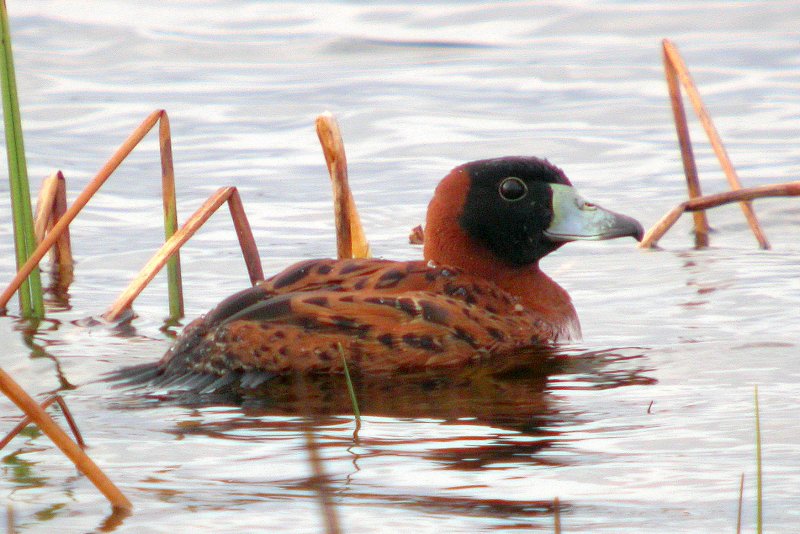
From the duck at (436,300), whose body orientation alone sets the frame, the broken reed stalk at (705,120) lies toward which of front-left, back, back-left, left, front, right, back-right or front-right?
front-left

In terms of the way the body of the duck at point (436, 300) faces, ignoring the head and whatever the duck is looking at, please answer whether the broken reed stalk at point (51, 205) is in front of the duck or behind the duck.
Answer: behind

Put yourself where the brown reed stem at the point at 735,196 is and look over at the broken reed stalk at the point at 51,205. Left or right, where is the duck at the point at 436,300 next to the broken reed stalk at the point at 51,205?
left

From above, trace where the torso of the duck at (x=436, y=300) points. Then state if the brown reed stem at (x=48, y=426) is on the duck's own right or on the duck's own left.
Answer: on the duck's own right

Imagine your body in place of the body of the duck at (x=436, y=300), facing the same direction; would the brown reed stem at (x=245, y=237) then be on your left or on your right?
on your left

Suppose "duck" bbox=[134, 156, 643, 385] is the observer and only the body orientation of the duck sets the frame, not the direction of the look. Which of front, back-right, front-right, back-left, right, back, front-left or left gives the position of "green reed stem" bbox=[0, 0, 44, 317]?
back

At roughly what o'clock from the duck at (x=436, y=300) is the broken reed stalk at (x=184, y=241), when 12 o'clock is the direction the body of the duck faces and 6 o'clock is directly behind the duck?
The broken reed stalk is roughly at 7 o'clock from the duck.

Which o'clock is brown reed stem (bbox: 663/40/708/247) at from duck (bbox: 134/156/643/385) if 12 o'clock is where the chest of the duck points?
The brown reed stem is roughly at 10 o'clock from the duck.

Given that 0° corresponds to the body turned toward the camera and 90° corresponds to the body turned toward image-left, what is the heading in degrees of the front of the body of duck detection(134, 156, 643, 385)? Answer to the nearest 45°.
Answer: approximately 270°

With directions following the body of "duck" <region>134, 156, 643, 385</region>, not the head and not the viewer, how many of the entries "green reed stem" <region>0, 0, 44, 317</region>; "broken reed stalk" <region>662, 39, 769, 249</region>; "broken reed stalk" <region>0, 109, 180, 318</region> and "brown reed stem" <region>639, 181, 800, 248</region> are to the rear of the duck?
2

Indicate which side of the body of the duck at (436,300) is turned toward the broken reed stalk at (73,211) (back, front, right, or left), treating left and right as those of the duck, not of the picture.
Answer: back
